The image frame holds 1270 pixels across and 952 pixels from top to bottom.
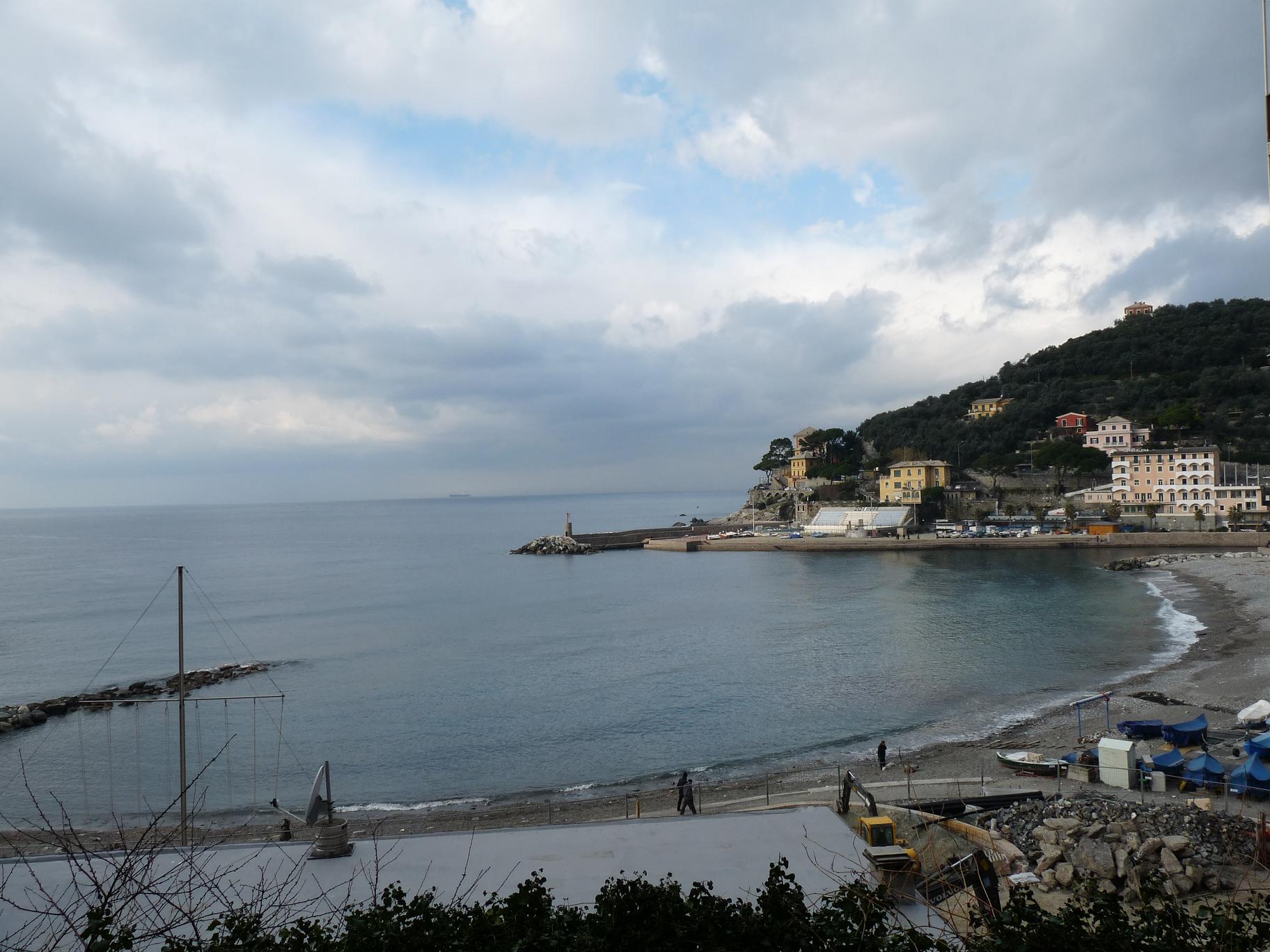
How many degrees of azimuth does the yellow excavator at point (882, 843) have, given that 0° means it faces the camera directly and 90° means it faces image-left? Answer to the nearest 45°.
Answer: approximately 135°

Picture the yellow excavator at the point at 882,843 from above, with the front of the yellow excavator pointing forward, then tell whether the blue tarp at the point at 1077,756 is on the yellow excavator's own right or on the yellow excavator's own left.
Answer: on the yellow excavator's own right

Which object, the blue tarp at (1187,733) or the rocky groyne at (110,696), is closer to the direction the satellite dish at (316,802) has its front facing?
the rocky groyne

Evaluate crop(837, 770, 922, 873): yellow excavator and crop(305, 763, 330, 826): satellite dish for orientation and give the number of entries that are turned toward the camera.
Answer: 0

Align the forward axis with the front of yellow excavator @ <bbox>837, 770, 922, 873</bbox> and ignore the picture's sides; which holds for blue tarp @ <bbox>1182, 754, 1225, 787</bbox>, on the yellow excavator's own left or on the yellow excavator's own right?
on the yellow excavator's own right

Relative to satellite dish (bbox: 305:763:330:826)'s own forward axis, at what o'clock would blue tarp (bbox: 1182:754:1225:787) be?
The blue tarp is roughly at 6 o'clock from the satellite dish.

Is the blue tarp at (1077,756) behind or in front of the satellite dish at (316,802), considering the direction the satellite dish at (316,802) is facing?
behind

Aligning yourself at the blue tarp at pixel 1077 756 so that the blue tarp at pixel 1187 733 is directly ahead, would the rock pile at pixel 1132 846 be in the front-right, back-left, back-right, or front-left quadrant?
back-right

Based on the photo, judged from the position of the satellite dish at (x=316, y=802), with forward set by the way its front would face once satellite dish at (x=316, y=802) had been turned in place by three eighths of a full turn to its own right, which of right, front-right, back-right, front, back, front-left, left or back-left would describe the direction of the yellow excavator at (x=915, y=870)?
right

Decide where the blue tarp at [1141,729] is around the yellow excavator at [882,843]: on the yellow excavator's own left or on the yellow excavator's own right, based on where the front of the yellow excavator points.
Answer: on the yellow excavator's own right

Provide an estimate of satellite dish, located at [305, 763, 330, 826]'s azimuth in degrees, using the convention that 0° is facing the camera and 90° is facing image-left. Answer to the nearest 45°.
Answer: approximately 90°

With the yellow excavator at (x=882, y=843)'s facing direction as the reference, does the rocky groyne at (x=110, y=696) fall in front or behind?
in front

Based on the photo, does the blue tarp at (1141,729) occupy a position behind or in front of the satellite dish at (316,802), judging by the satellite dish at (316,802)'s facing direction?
behind
